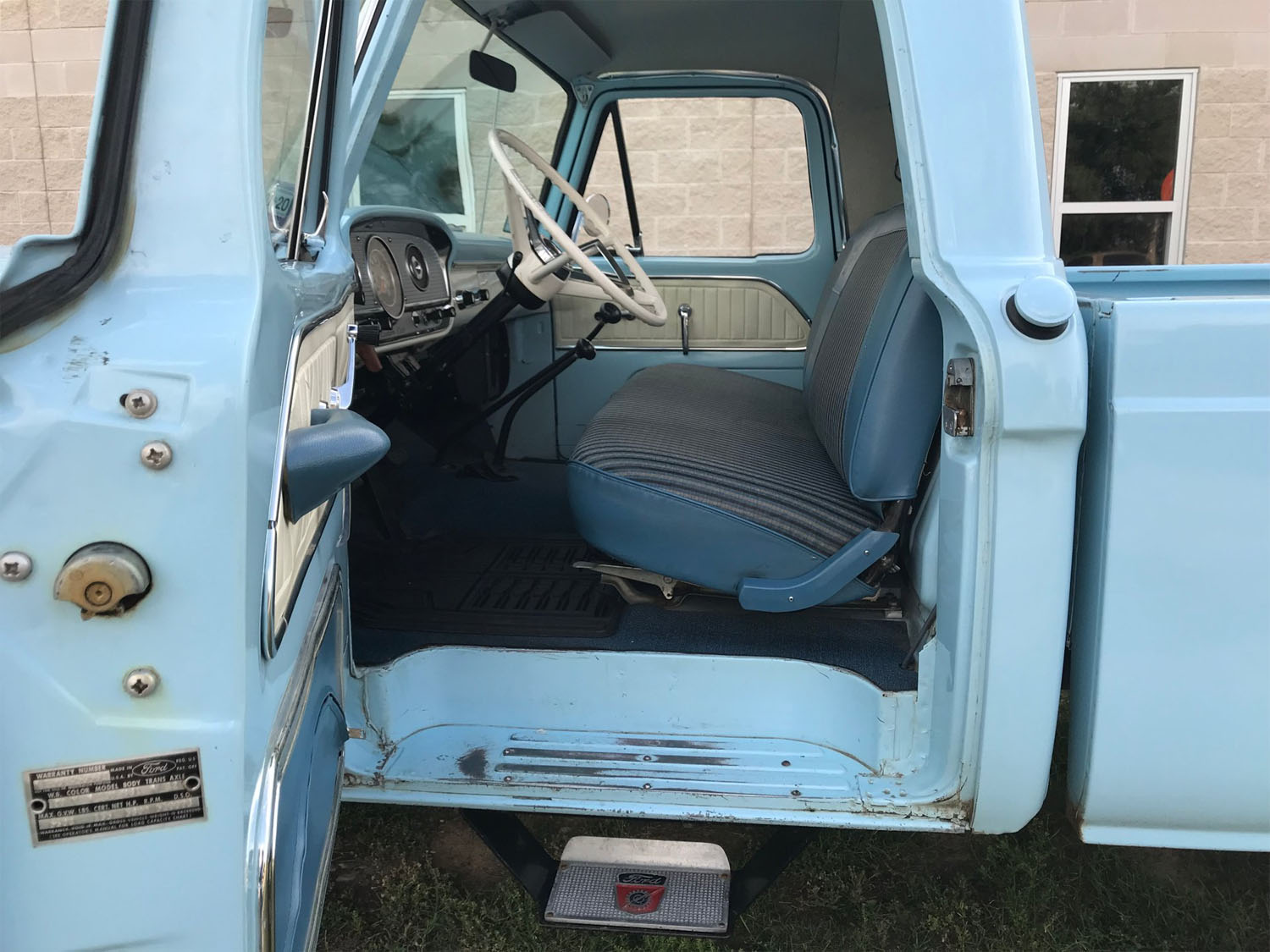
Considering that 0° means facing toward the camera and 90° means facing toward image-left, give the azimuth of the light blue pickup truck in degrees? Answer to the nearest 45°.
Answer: approximately 90°

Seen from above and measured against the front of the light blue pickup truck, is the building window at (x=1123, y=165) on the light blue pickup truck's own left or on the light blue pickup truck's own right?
on the light blue pickup truck's own right

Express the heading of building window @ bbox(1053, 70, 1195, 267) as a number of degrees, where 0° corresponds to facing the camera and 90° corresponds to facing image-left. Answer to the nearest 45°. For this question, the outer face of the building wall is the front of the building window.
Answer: approximately 0°

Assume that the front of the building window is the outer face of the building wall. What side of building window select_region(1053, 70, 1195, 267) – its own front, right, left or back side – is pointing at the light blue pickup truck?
front

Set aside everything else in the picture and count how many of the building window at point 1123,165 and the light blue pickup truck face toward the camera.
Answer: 1

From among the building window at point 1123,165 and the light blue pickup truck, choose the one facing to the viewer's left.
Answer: the light blue pickup truck
